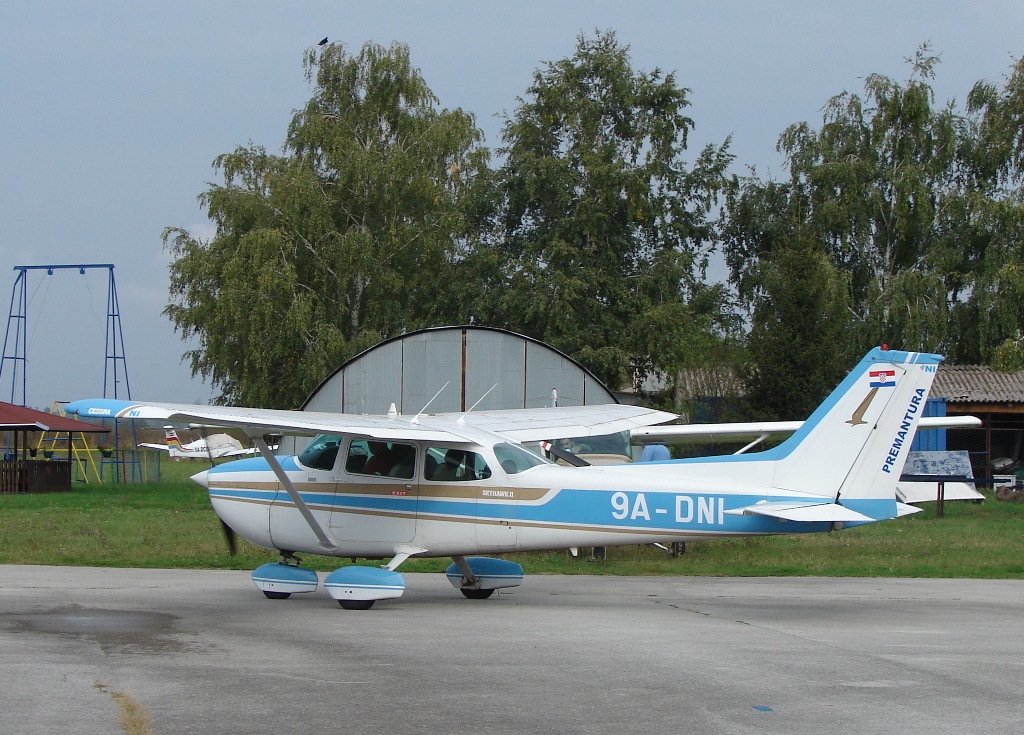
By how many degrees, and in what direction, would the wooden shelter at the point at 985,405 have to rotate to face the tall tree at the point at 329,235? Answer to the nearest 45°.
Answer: approximately 90° to its right

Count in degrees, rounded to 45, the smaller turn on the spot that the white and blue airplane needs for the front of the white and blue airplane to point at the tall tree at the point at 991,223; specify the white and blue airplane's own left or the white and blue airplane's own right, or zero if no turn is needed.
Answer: approximately 90° to the white and blue airplane's own right

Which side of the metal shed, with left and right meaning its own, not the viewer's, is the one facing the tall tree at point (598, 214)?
back

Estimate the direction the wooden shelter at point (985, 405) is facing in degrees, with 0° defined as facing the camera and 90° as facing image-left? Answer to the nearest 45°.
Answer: approximately 0°

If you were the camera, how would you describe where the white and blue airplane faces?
facing away from the viewer and to the left of the viewer

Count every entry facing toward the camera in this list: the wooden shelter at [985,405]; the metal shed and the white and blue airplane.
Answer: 2

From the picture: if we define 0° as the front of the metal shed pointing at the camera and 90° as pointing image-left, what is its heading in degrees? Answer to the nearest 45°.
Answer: approximately 0°

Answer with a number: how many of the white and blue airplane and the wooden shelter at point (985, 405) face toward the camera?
1

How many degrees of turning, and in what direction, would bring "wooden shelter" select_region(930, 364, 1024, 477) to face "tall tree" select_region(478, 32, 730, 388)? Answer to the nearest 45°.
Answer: approximately 90° to its right
